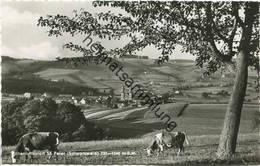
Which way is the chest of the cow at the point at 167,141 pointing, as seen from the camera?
to the viewer's left

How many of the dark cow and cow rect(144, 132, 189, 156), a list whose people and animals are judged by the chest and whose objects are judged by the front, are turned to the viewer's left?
2

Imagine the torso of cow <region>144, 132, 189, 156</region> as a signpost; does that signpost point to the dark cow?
yes

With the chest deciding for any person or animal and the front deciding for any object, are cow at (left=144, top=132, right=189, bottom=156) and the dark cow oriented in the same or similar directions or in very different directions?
same or similar directions

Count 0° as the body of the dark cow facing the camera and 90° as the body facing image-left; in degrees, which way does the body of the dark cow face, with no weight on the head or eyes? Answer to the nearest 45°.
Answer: approximately 90°
